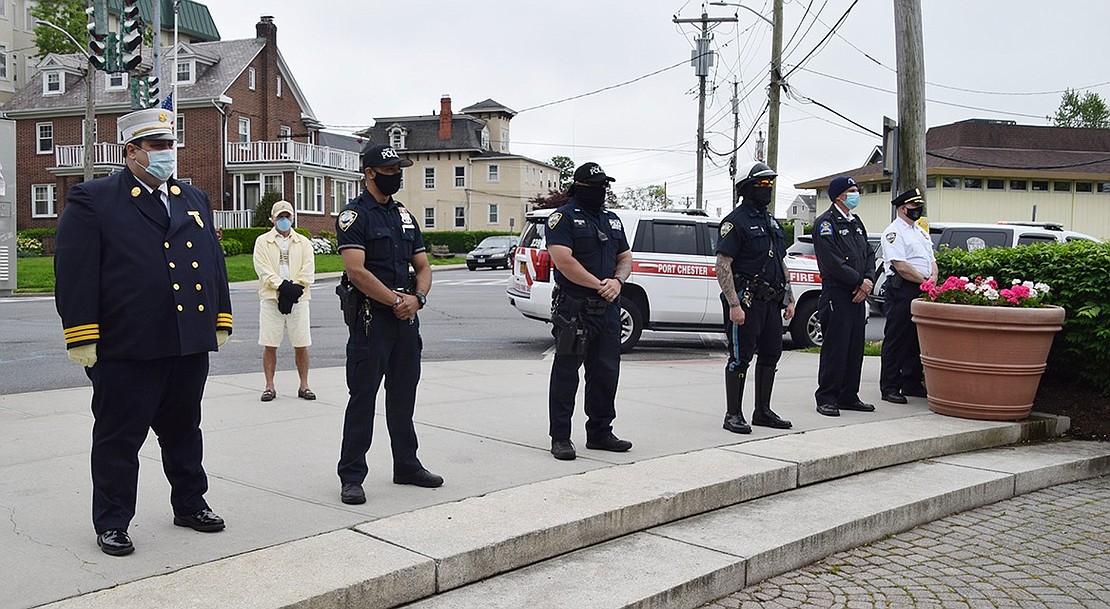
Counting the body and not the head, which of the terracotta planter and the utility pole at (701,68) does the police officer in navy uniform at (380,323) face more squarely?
the terracotta planter

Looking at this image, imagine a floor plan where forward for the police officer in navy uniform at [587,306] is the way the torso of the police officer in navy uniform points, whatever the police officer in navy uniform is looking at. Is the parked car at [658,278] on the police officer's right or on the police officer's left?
on the police officer's left

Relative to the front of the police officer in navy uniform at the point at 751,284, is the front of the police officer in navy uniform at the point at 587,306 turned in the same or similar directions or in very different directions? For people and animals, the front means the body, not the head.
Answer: same or similar directions

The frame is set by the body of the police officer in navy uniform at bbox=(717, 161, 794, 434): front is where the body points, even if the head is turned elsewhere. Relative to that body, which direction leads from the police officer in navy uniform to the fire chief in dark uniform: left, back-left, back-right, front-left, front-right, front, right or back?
right

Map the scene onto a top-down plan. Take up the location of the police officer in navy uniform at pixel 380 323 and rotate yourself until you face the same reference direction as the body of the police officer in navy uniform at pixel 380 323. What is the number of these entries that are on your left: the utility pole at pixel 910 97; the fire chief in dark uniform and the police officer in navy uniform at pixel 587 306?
2

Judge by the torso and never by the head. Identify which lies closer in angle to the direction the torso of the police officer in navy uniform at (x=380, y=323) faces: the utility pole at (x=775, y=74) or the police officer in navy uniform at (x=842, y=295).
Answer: the police officer in navy uniform

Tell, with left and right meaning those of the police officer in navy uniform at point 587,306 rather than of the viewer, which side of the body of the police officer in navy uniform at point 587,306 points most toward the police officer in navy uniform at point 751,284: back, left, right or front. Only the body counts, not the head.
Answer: left

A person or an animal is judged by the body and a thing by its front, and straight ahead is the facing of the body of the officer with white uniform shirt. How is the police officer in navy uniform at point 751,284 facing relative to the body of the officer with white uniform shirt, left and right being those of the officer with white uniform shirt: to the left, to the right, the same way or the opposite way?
the same way

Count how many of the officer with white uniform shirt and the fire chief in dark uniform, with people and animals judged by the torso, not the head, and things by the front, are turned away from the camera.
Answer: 0

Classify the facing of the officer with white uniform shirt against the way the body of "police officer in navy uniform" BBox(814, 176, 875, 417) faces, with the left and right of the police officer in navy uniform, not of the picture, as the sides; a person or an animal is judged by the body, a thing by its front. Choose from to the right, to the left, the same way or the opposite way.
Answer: the same way

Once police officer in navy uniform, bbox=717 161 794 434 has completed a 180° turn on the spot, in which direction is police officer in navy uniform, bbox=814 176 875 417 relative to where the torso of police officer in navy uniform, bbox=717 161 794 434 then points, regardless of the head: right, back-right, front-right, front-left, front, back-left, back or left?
right

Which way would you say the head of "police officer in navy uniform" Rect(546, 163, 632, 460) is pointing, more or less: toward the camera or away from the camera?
toward the camera

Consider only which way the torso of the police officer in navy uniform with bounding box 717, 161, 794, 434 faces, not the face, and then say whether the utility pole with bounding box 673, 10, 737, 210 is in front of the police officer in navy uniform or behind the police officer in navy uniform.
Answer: behind

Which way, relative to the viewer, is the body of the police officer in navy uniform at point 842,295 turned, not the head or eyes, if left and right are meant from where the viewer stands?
facing the viewer and to the right of the viewer

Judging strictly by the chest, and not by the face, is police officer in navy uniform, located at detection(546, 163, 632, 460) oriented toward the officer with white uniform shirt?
no

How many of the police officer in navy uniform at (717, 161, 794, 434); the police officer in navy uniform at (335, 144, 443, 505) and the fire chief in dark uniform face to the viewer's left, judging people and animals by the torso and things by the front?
0

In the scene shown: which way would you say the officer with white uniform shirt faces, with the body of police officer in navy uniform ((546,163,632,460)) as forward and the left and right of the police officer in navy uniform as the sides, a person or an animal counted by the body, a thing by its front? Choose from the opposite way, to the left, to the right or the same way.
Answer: the same way
